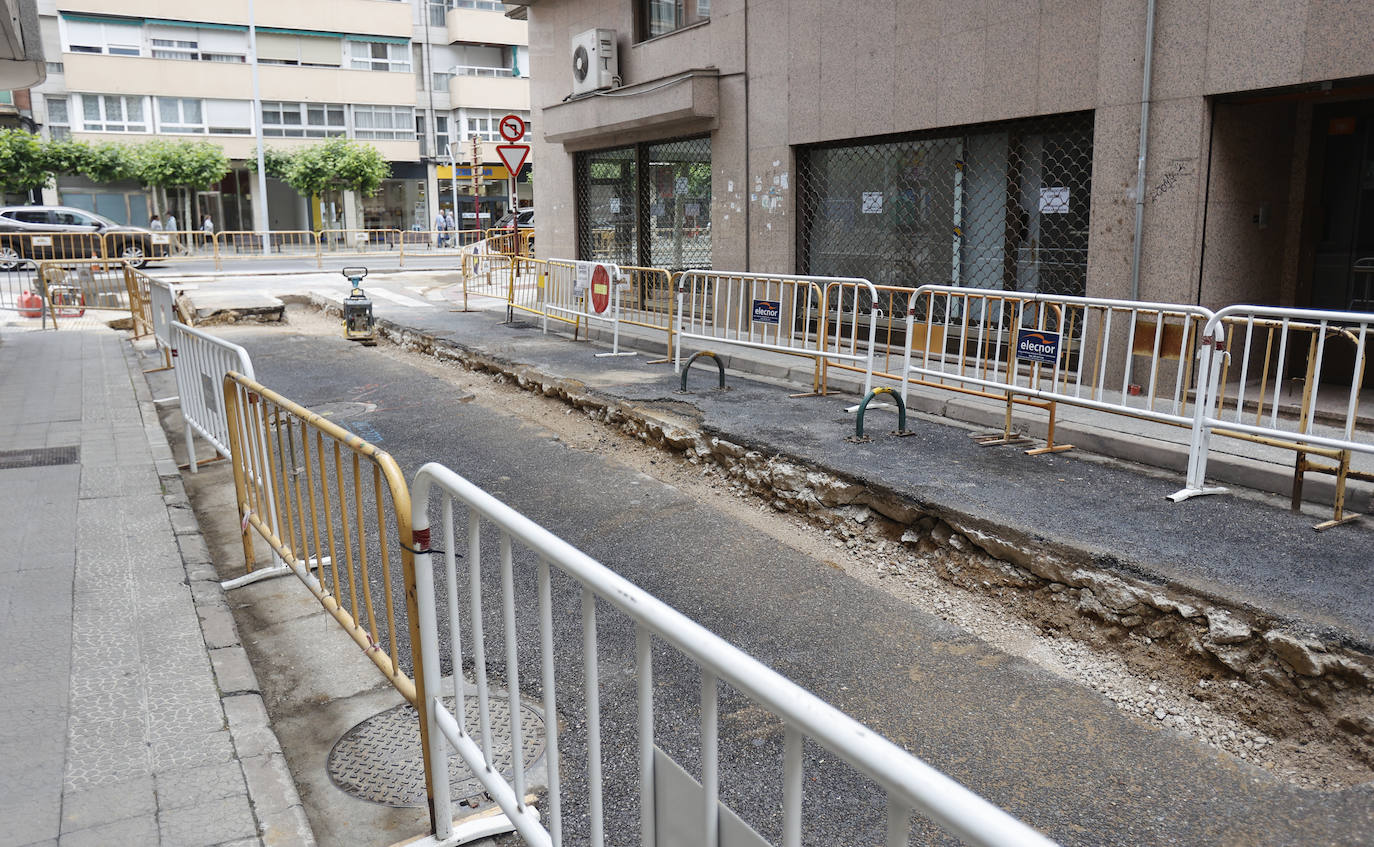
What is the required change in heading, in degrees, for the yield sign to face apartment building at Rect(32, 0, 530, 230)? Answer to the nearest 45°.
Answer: approximately 135° to its right

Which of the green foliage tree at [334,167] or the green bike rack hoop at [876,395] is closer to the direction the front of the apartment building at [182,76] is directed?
the green bike rack hoop

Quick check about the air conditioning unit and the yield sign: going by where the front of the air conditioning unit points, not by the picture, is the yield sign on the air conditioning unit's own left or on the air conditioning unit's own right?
on the air conditioning unit's own right

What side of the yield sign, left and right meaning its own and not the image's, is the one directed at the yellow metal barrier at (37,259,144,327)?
right

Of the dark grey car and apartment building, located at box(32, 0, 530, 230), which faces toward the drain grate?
the apartment building

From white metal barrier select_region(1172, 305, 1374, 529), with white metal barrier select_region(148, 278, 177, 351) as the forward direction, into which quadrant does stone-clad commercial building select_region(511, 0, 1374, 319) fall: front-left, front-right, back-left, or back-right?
front-right

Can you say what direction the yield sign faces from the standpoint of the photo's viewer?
facing the viewer

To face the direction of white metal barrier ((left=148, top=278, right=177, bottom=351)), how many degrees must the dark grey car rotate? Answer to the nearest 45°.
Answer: approximately 90° to its right

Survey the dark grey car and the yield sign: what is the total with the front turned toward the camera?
1

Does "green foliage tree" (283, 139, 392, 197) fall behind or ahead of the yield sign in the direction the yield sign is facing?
behind

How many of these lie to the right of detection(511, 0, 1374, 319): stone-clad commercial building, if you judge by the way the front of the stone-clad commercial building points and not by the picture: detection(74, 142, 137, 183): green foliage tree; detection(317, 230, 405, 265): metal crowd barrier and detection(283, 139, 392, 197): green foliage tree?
3

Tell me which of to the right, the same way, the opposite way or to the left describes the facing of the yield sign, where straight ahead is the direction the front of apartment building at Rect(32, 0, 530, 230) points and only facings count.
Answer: the same way

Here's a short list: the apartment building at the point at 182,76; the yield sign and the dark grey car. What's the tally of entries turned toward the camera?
2

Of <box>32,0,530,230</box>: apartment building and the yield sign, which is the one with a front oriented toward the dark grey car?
the apartment building

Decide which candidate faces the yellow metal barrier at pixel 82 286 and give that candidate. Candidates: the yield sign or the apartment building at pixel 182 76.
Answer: the apartment building

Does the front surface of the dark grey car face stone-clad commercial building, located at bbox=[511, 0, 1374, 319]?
no
